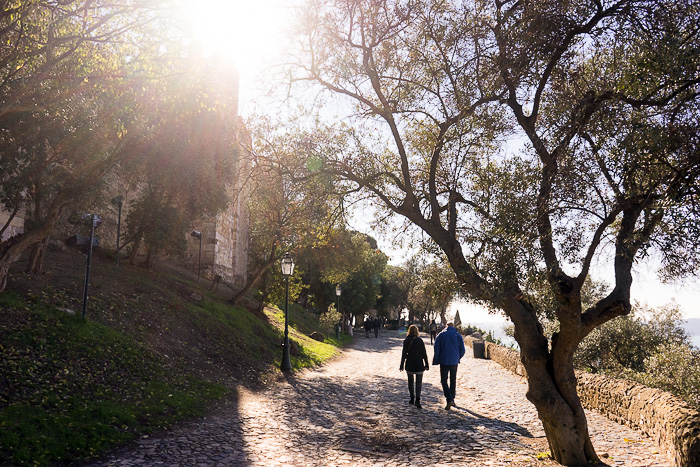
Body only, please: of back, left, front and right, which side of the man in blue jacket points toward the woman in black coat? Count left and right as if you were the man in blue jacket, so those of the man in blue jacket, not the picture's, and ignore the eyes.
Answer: left

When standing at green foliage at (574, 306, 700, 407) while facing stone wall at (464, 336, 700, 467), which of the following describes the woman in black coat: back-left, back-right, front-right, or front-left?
front-right

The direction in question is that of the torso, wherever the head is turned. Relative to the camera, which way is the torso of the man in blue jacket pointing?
away from the camera

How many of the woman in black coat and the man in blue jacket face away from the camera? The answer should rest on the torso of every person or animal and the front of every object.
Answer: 2

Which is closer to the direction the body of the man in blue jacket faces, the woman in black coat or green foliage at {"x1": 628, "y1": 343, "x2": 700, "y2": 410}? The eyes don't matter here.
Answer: the green foliage

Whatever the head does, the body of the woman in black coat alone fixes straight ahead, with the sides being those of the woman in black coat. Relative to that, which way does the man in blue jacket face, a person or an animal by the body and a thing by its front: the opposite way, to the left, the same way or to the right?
the same way

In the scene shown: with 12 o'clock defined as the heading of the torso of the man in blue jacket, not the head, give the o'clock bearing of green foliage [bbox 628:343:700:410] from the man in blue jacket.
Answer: The green foliage is roughly at 2 o'clock from the man in blue jacket.

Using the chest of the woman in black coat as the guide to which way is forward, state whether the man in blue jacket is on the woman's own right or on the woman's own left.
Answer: on the woman's own right

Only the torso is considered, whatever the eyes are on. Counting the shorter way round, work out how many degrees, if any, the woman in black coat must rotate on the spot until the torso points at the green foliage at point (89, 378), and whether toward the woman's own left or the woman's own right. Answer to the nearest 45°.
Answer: approximately 135° to the woman's own left

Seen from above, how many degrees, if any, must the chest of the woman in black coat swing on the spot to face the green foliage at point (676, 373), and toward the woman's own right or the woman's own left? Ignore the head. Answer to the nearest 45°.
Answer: approximately 45° to the woman's own right

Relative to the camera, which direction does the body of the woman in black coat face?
away from the camera
